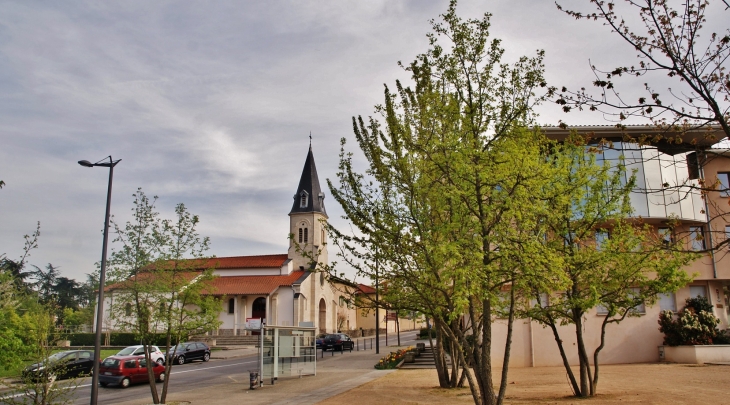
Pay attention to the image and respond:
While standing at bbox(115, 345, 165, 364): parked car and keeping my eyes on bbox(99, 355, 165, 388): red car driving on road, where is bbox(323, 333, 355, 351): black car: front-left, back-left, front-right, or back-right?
back-left

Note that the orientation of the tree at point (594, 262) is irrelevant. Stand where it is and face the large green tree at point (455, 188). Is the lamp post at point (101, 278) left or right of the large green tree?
right

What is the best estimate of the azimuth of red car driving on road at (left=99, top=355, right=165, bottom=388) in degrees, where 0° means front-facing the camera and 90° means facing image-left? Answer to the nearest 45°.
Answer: approximately 225°

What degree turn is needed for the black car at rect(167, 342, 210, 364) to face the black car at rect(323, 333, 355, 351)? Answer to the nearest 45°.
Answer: approximately 180°

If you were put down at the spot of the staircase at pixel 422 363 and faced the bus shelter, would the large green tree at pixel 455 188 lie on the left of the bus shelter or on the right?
left

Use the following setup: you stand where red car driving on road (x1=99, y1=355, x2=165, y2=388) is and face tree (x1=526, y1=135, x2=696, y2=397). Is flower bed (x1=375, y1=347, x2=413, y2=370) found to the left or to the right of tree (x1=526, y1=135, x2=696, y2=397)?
left

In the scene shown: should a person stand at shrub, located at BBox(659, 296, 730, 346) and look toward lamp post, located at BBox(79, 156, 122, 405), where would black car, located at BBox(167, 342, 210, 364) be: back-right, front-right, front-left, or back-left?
front-right

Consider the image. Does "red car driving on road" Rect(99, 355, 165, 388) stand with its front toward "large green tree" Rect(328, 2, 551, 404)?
no

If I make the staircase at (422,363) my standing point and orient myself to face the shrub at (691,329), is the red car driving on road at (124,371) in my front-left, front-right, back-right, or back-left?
back-right
